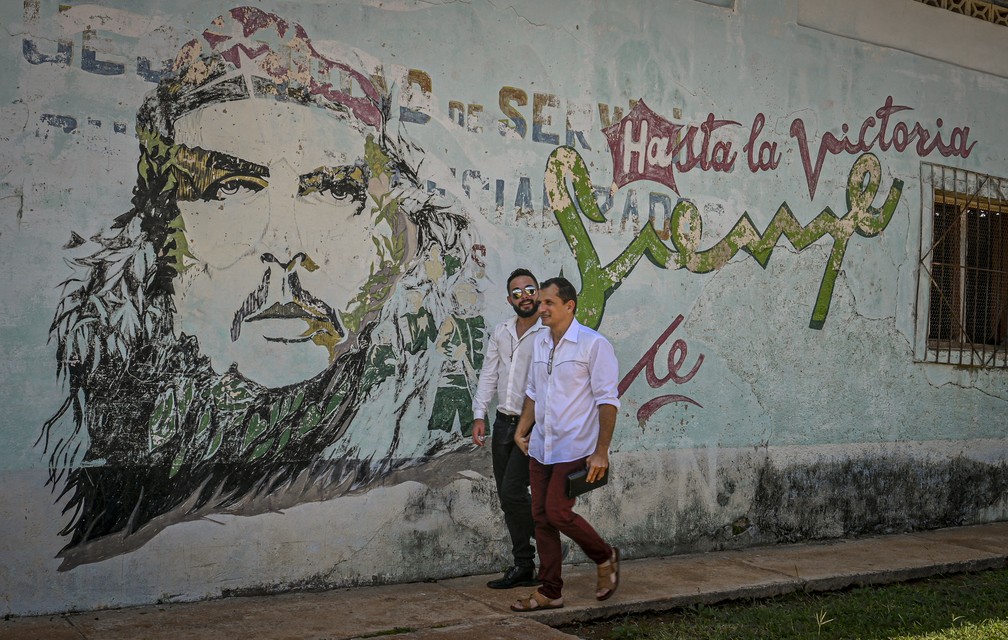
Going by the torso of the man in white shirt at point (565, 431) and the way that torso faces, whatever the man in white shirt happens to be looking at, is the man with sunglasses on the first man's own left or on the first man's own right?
on the first man's own right
